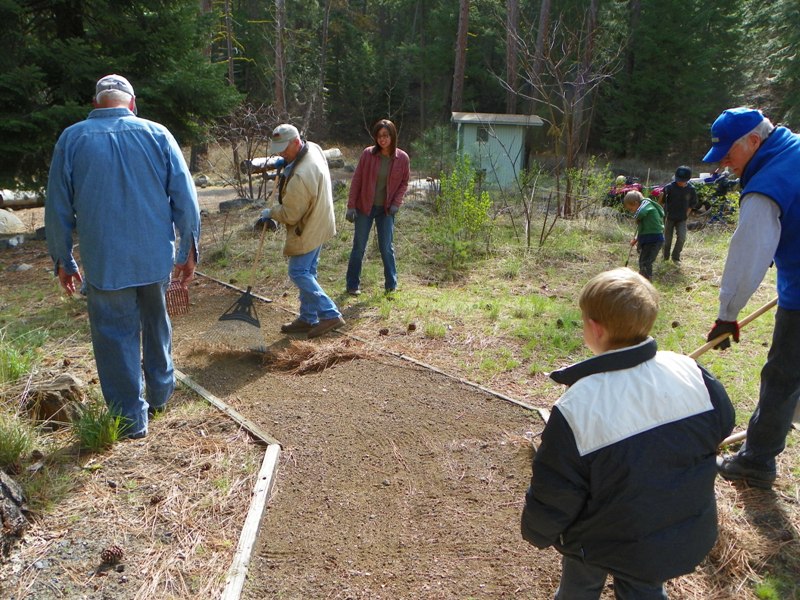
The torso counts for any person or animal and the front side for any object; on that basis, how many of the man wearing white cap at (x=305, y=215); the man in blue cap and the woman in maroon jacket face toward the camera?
1

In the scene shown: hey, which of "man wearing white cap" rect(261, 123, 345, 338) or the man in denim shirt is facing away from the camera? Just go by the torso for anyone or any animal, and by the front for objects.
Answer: the man in denim shirt

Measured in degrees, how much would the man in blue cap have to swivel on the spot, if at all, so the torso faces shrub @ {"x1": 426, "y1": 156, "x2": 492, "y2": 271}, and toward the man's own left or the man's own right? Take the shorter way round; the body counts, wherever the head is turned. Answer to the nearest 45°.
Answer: approximately 45° to the man's own right

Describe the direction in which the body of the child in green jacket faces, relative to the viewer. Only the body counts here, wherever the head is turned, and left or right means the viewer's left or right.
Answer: facing to the left of the viewer

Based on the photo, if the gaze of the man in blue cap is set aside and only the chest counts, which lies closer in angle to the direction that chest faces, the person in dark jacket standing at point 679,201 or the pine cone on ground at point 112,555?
the pine cone on ground

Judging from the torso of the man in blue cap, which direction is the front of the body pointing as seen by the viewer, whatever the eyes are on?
to the viewer's left

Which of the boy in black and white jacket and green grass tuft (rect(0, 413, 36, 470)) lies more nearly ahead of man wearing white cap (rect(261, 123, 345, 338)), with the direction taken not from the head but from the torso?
the green grass tuft

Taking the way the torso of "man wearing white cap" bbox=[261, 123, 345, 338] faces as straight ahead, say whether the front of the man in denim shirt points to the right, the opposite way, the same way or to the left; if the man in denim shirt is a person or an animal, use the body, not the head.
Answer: to the right

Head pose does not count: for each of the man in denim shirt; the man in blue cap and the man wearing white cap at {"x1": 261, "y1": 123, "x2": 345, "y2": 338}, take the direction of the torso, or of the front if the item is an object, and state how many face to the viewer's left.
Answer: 2

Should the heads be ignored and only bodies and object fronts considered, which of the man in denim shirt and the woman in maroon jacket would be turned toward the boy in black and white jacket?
the woman in maroon jacket

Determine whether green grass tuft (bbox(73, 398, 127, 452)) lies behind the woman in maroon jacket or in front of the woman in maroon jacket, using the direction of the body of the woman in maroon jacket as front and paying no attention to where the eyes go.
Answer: in front

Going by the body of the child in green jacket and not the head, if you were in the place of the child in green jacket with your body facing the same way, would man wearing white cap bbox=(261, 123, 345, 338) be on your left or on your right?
on your left

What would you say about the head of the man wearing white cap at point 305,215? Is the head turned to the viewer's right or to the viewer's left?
to the viewer's left

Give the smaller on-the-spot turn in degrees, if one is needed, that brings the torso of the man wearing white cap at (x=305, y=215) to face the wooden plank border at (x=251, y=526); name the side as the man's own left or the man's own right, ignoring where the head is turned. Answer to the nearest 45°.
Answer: approximately 90° to the man's own left

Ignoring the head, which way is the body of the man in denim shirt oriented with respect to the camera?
away from the camera

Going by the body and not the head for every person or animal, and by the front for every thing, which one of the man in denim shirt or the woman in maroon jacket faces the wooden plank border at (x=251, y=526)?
the woman in maroon jacket

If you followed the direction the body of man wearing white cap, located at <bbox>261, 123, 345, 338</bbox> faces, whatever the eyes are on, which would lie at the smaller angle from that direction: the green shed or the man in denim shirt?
the man in denim shirt
